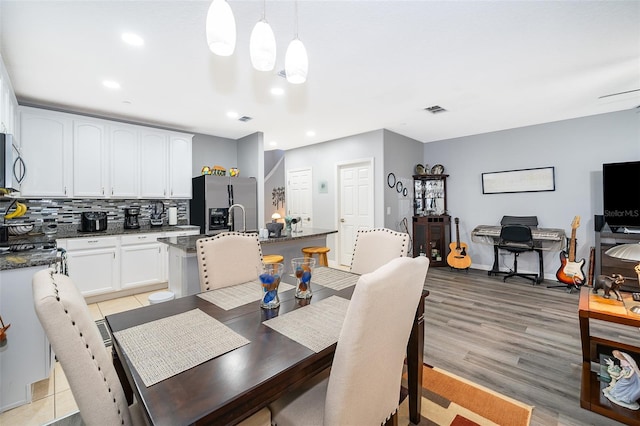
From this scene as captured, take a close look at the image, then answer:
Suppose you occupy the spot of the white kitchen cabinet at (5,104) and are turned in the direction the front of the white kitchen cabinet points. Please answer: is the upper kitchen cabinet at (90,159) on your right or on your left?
on your left

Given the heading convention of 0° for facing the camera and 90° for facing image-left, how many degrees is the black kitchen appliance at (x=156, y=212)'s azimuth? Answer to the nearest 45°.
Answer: approximately 0°

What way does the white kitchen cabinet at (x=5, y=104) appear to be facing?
to the viewer's right

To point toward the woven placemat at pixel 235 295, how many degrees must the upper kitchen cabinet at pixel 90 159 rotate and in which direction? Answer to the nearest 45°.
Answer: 0° — it already faces it

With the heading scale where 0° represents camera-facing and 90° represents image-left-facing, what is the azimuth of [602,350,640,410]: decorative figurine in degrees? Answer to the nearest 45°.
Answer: approximately 45°

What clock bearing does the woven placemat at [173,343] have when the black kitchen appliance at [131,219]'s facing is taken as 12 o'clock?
The woven placemat is roughly at 12 o'clock from the black kitchen appliance.

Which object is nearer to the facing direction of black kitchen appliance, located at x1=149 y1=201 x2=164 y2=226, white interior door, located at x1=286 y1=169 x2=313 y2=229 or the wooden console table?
the wooden console table

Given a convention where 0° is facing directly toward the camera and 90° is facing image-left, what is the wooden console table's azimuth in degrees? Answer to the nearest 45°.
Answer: approximately 45°
